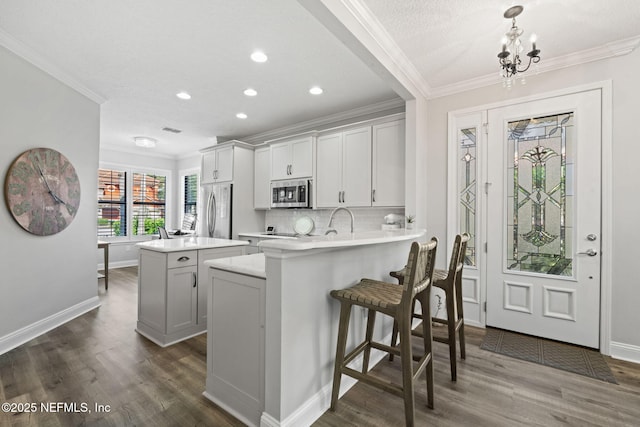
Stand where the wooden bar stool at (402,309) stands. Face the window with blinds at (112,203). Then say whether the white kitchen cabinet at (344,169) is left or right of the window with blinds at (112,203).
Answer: right

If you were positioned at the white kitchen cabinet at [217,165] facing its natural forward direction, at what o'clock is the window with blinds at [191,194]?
The window with blinds is roughly at 4 o'clock from the white kitchen cabinet.

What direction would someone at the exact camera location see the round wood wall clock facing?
facing the viewer and to the right of the viewer

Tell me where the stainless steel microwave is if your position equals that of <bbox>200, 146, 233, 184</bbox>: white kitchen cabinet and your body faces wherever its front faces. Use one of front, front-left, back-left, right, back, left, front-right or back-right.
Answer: left

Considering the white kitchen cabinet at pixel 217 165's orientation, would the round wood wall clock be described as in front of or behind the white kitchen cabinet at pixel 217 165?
in front

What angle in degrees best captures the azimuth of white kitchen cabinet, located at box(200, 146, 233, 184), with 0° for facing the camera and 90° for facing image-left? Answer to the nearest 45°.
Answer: approximately 45°

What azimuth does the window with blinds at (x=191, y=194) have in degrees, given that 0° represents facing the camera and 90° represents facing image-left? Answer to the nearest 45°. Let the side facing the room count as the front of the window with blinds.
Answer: approximately 45°

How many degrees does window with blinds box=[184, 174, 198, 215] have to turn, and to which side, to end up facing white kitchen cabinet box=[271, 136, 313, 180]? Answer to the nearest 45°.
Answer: approximately 45° to its left

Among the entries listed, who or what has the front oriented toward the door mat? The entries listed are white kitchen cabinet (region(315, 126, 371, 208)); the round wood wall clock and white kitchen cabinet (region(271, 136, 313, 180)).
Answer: the round wood wall clock

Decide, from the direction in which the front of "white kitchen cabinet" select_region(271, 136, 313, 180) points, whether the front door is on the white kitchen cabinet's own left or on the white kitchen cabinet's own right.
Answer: on the white kitchen cabinet's own left

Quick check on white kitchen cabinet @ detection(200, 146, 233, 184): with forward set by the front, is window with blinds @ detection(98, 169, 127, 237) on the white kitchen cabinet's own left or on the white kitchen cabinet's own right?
on the white kitchen cabinet's own right

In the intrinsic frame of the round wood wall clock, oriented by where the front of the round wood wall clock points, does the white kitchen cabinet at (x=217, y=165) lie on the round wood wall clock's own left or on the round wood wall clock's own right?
on the round wood wall clock's own left

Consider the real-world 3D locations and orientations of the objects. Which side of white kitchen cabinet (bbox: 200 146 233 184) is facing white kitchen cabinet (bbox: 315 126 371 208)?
left

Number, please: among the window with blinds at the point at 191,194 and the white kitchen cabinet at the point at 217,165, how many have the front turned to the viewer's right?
0

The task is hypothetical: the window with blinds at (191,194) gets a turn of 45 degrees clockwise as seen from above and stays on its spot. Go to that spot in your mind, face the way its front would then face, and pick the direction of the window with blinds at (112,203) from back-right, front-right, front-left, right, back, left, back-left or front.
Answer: front

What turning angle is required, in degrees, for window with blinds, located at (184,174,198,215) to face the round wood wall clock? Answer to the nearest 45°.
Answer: approximately 45° to its left

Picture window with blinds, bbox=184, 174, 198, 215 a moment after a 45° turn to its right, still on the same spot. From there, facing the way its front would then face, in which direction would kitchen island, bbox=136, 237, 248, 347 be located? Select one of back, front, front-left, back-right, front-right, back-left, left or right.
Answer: left

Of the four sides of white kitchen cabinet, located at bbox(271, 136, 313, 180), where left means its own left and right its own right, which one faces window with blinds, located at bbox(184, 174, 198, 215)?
right

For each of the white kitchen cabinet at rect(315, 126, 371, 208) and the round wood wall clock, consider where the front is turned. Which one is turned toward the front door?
the round wood wall clock

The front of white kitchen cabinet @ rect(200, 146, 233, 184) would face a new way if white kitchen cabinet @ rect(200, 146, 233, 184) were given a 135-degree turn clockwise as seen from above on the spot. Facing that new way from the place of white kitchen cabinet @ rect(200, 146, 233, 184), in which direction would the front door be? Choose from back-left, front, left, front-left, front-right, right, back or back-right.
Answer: back-right
